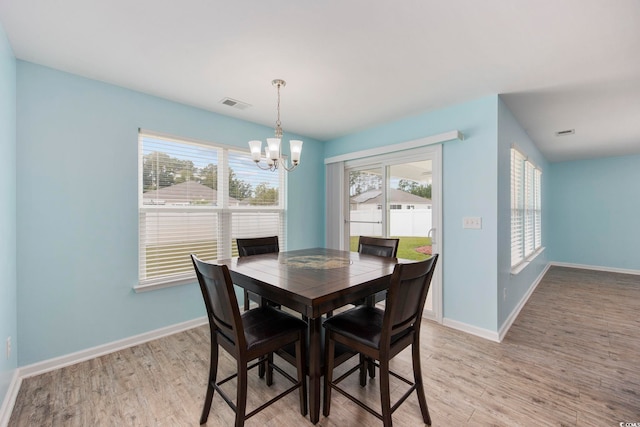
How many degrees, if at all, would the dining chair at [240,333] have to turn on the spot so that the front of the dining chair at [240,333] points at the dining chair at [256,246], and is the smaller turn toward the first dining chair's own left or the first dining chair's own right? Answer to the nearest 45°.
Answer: approximately 45° to the first dining chair's own left

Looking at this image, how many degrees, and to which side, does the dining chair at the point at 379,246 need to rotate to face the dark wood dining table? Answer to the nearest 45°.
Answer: approximately 45° to its left

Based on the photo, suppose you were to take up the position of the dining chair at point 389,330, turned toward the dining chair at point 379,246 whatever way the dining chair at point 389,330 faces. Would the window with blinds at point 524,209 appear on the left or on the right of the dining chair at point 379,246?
right

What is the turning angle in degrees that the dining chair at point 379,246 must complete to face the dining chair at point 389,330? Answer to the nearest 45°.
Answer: approximately 45° to its left

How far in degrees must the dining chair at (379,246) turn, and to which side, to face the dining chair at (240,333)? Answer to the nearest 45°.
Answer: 0° — it already faces it

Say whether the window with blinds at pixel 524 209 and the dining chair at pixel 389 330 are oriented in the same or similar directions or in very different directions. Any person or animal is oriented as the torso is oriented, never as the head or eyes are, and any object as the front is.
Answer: very different directions

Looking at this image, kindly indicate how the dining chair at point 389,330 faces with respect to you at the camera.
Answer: facing away from the viewer and to the left of the viewer

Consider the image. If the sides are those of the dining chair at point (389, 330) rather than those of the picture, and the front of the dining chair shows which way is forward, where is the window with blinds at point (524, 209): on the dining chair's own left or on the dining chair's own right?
on the dining chair's own right

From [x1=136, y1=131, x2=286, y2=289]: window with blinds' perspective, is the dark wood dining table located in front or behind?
in front

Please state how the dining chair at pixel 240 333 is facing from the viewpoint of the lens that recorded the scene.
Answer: facing away from the viewer and to the right of the viewer

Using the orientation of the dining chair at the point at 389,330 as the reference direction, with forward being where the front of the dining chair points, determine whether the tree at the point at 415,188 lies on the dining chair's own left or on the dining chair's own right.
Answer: on the dining chair's own right

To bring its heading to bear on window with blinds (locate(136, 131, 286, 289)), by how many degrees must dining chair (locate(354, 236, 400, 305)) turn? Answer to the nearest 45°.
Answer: approximately 45° to its right
